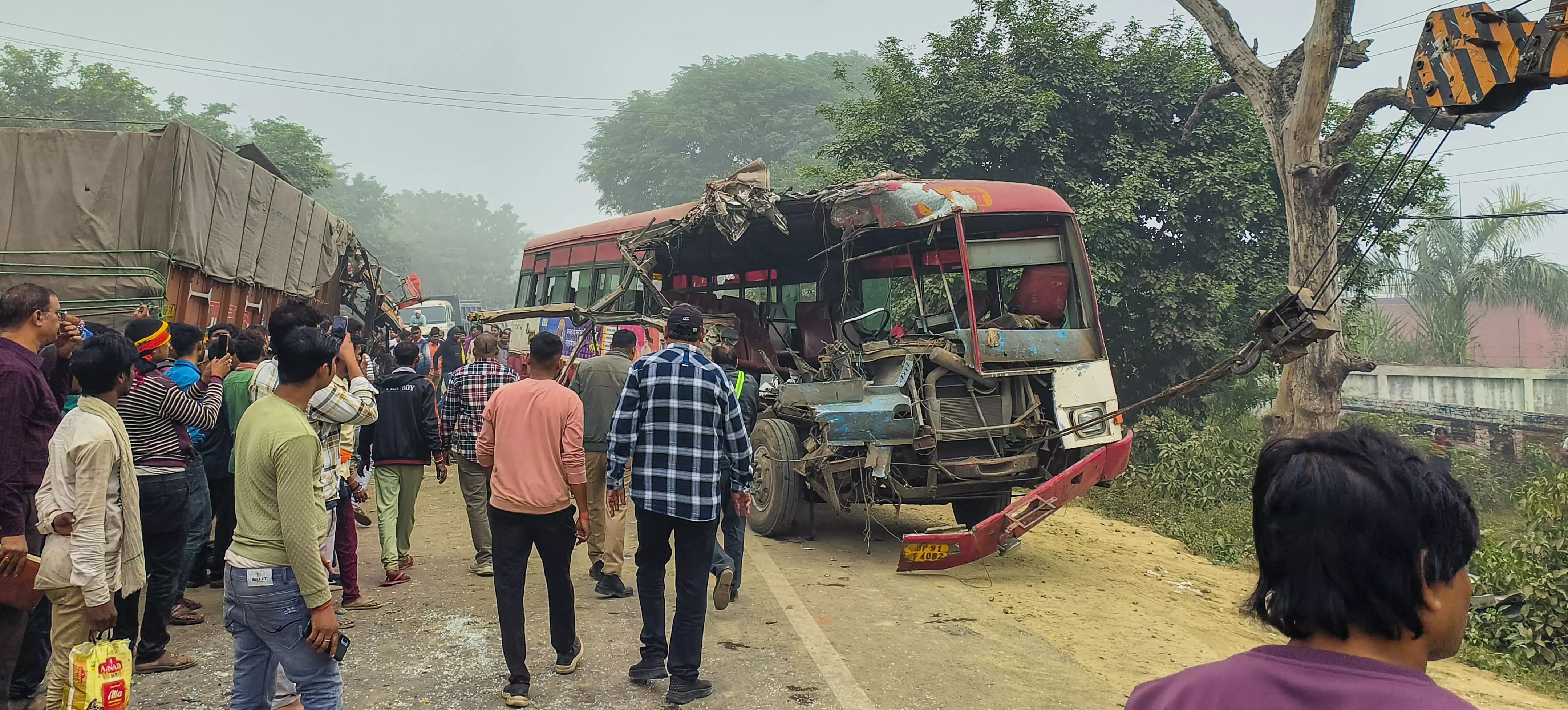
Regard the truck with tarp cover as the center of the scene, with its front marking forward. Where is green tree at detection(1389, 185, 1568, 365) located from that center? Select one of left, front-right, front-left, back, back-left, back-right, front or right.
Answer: front-right

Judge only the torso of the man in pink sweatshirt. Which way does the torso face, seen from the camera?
away from the camera

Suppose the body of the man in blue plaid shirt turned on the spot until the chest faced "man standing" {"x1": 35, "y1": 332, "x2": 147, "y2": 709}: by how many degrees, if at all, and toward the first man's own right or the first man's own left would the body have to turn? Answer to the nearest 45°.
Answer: approximately 90° to the first man's own left

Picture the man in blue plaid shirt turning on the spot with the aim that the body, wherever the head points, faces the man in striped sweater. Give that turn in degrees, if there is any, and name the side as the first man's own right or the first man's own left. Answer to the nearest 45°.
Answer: approximately 90° to the first man's own left

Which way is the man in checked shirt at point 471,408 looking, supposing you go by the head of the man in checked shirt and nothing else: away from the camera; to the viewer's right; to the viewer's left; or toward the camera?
away from the camera

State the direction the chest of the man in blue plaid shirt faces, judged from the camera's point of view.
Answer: away from the camera

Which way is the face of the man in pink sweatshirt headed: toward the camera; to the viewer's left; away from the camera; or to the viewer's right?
away from the camera

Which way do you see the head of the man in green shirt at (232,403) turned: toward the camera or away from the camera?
away from the camera

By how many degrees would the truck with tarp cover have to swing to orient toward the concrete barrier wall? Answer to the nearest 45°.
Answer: approximately 45° to its right

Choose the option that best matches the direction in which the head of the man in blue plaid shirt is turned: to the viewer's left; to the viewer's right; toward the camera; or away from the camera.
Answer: away from the camera

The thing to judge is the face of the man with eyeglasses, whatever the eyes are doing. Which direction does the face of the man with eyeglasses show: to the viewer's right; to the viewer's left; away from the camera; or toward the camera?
to the viewer's right

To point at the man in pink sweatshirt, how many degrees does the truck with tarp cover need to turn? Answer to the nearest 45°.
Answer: approximately 135° to its right

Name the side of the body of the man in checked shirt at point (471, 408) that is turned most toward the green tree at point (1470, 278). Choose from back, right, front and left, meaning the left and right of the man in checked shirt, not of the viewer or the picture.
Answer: right

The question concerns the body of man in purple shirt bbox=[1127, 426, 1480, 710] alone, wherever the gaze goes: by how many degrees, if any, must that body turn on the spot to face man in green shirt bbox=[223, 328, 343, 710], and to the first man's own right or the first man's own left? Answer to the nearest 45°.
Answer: approximately 135° to the first man's own left
